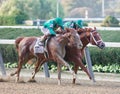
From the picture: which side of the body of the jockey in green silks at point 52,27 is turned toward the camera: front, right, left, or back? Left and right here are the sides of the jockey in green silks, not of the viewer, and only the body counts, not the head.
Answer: right

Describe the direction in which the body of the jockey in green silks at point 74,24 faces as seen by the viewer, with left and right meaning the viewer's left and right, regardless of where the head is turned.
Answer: facing to the right of the viewer

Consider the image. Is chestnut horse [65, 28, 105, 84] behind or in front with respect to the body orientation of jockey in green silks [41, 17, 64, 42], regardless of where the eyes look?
in front

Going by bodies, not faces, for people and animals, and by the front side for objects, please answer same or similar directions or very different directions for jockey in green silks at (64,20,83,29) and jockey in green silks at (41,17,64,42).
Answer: same or similar directions

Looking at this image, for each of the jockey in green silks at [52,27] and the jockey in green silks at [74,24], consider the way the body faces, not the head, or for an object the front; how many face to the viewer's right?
2
